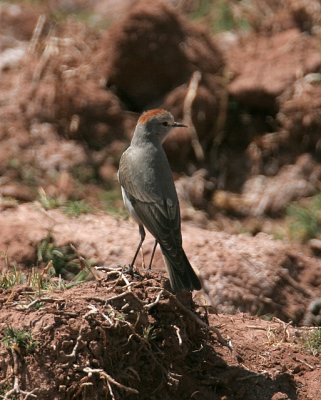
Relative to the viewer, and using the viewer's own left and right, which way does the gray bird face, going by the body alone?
facing away from the viewer and to the left of the viewer

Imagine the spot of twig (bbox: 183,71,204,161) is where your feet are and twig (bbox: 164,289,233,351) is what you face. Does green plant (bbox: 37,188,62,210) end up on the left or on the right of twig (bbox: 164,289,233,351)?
right

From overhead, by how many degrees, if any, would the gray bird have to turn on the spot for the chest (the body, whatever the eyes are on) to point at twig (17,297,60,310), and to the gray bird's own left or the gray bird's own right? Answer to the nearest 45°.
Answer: approximately 90° to the gray bird's own left

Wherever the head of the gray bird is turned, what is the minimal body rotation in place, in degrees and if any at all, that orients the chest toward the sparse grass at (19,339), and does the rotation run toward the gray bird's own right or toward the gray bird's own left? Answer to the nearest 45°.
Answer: approximately 90° to the gray bird's own left

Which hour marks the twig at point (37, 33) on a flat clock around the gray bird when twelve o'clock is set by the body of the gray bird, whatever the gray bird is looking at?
The twig is roughly at 1 o'clock from the gray bird.

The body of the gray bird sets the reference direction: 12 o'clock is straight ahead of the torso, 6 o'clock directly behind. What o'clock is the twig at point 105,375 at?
The twig is roughly at 8 o'clock from the gray bird.

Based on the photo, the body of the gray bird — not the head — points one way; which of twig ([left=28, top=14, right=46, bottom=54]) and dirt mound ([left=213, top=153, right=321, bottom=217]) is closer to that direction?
the twig

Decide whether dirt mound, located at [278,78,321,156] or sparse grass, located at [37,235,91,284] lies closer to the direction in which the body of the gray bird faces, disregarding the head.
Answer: the sparse grass

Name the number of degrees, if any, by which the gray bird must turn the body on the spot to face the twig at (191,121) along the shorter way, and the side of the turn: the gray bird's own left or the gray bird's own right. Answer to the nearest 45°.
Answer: approximately 45° to the gray bird's own right
